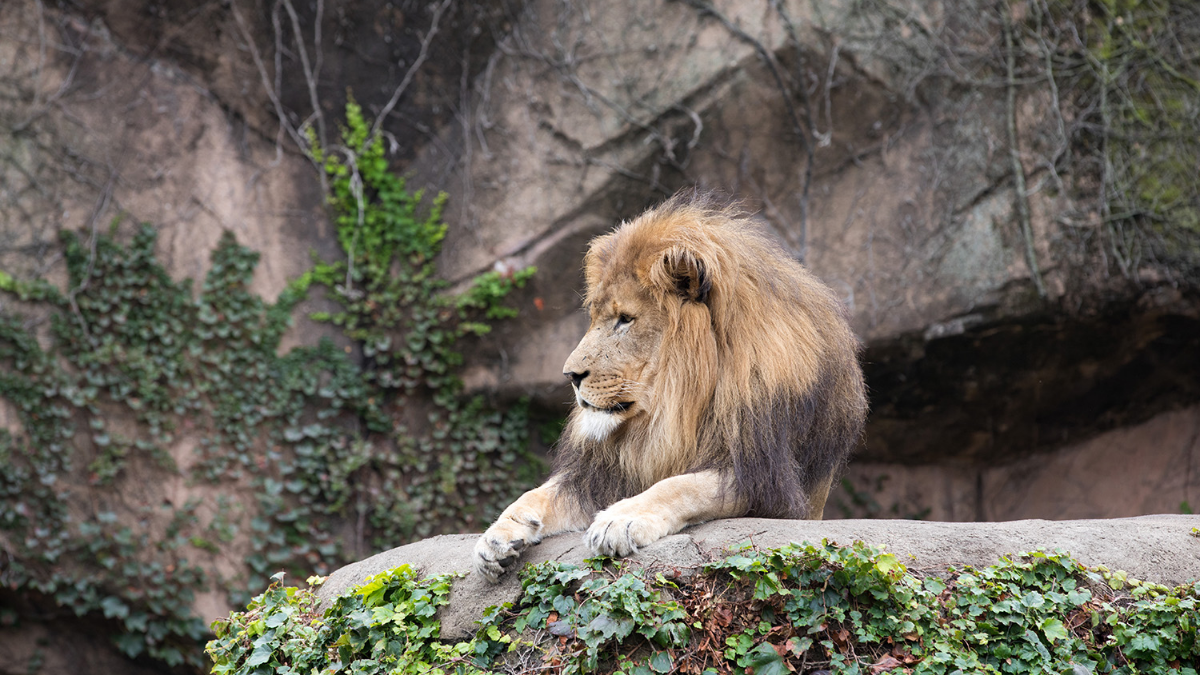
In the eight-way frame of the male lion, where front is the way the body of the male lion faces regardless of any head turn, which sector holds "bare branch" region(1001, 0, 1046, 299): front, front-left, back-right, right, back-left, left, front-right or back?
back

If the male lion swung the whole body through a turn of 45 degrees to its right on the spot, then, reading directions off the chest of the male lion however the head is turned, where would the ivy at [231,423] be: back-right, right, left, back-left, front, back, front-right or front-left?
front-right

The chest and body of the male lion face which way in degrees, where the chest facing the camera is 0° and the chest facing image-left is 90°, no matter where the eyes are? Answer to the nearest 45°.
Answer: approximately 45°

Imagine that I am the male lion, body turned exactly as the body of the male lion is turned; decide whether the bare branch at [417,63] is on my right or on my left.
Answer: on my right

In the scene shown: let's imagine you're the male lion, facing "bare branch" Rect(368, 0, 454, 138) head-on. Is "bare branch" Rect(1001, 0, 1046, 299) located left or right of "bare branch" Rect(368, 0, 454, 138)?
right
